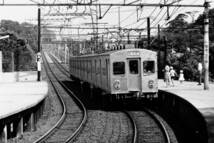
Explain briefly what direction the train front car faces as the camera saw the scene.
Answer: facing the viewer

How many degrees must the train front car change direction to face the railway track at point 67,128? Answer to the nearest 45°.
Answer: approximately 45° to its right

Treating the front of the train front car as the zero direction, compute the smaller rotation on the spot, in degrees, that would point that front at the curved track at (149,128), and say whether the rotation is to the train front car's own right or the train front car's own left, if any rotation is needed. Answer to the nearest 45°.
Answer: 0° — it already faces it
